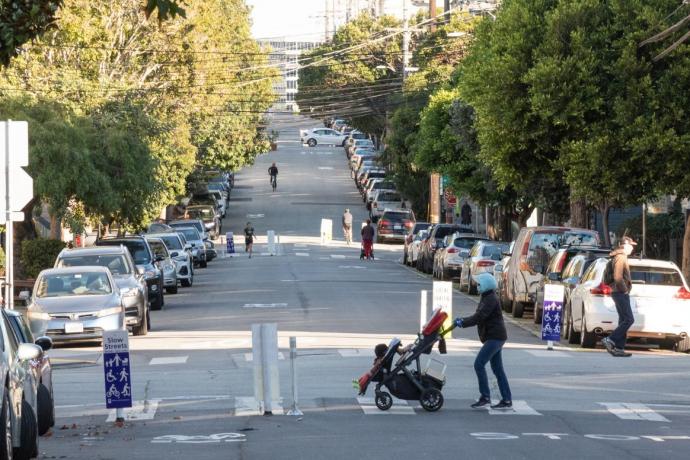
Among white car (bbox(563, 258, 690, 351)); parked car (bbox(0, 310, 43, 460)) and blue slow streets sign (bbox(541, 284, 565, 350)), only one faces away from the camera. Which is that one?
the white car

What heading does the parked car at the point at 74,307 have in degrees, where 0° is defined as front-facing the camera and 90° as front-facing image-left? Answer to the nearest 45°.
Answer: approximately 0°

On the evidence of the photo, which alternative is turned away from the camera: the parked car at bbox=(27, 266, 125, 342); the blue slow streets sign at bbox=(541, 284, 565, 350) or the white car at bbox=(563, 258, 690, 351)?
the white car

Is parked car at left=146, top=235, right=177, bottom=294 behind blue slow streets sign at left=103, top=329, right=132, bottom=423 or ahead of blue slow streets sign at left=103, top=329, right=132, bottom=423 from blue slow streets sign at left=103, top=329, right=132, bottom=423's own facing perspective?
behind

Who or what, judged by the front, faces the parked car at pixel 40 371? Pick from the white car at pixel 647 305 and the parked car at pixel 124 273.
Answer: the parked car at pixel 124 273

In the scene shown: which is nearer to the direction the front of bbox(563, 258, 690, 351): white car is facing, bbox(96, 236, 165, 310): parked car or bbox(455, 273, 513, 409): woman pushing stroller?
the parked car

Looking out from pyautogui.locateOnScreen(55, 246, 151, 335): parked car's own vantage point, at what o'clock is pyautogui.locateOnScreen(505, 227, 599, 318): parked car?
pyautogui.locateOnScreen(505, 227, 599, 318): parked car is roughly at 9 o'clock from pyautogui.locateOnScreen(55, 246, 151, 335): parked car.

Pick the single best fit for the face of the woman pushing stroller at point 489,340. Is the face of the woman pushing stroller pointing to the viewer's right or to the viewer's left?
to the viewer's left

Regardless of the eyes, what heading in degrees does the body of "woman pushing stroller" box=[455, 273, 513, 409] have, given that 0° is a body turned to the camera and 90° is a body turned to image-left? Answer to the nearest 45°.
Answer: approximately 90°

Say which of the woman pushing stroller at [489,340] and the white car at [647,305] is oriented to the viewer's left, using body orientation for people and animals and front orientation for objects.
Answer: the woman pushing stroller

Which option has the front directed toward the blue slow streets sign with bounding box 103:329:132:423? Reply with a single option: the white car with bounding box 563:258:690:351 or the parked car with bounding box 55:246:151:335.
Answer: the parked car

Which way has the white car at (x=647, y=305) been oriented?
away from the camera
